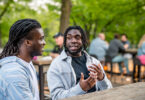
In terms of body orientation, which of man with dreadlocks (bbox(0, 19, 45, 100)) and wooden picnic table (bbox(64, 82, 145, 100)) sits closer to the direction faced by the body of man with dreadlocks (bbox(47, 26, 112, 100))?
the wooden picnic table

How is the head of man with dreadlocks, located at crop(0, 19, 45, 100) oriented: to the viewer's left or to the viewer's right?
to the viewer's right

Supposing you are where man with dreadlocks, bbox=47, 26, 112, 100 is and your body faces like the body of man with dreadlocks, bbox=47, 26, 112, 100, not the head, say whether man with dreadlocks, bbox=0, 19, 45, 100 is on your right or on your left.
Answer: on your right

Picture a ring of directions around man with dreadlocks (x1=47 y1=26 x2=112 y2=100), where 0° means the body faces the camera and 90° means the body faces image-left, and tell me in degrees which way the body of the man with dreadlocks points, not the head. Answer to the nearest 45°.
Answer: approximately 315°

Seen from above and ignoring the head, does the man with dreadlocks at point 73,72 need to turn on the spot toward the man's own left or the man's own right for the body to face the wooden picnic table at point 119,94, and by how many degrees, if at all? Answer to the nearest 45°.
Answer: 0° — they already face it

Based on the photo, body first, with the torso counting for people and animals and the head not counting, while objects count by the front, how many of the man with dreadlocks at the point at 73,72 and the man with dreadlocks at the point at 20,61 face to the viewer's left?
0

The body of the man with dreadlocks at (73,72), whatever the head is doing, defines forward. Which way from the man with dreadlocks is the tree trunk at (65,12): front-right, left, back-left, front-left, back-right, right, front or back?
back-left

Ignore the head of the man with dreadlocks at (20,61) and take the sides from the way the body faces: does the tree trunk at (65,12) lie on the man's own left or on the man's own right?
on the man's own left

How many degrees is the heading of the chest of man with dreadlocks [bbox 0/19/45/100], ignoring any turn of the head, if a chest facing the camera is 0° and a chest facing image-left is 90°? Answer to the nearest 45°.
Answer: approximately 270°

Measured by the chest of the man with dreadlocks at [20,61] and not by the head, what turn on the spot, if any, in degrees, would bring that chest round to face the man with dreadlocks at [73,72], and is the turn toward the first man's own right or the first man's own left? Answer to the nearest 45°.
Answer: approximately 45° to the first man's own left

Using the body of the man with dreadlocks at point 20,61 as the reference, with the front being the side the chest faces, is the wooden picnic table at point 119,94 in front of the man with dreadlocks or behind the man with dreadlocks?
in front
